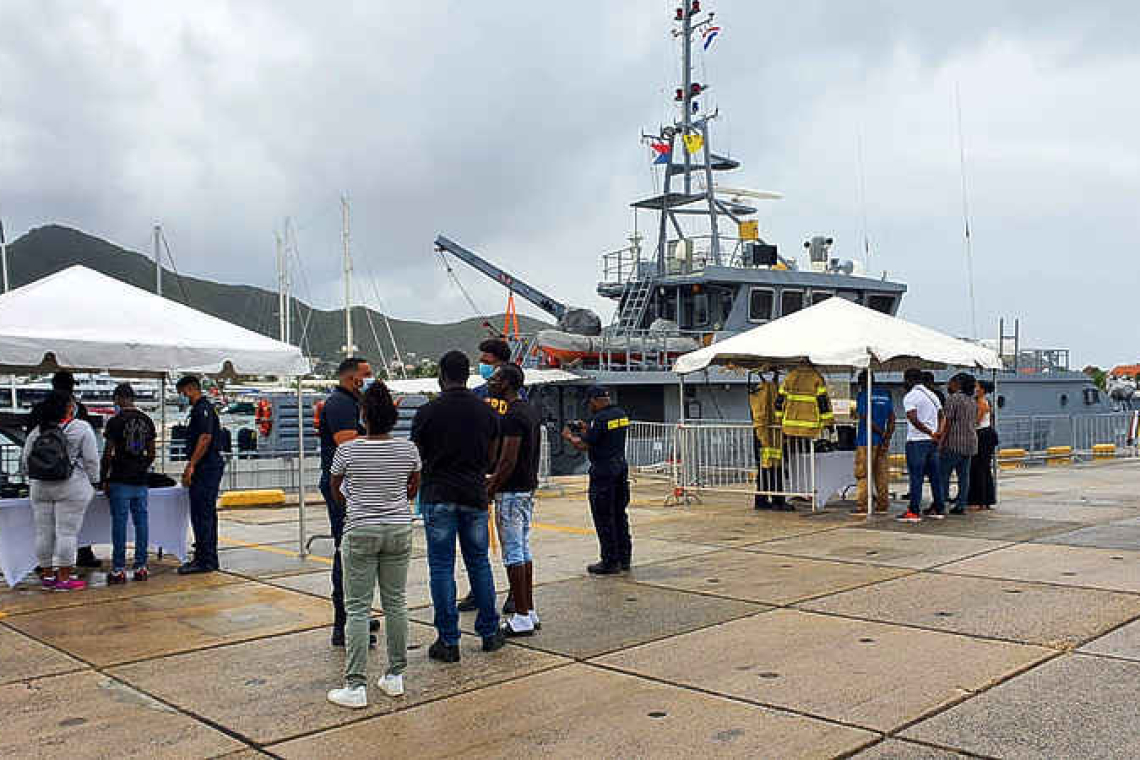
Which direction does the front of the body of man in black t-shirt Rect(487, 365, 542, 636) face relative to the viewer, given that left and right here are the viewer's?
facing to the left of the viewer

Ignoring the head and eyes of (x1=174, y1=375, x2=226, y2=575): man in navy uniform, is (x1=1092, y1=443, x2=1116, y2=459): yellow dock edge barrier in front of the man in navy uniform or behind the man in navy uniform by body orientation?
behind

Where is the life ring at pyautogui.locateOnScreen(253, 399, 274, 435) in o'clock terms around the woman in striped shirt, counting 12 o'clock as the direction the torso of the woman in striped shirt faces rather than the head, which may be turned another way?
The life ring is roughly at 12 o'clock from the woman in striped shirt.

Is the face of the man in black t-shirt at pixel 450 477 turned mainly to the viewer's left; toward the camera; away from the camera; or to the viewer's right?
away from the camera

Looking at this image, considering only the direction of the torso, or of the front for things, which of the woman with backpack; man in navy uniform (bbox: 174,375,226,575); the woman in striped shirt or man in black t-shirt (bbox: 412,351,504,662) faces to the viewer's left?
the man in navy uniform

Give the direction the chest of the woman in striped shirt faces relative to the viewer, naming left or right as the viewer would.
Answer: facing away from the viewer

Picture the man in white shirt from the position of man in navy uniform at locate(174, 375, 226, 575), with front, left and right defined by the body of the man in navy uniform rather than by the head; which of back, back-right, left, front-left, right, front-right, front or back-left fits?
back

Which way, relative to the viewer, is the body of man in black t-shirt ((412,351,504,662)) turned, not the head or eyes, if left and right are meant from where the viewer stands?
facing away from the viewer

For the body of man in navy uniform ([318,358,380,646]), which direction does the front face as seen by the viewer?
to the viewer's right

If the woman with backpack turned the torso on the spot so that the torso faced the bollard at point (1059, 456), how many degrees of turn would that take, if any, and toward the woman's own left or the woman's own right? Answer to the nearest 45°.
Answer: approximately 45° to the woman's own right

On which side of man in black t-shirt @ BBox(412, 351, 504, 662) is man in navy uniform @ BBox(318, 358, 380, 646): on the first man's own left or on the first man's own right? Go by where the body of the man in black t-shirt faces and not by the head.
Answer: on the first man's own left

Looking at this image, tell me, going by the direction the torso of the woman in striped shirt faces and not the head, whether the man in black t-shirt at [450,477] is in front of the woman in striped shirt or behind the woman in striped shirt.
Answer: in front

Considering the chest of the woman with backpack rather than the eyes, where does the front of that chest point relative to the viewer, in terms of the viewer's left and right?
facing away from the viewer and to the right of the viewer

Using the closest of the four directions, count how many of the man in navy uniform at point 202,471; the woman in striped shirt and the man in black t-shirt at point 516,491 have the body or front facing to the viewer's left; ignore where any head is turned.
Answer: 2

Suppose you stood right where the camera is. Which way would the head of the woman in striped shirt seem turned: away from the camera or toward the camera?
away from the camera

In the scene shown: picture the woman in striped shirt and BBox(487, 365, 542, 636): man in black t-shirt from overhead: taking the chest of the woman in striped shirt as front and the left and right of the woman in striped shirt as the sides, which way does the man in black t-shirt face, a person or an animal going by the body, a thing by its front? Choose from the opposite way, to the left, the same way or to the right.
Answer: to the left
